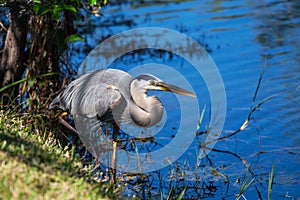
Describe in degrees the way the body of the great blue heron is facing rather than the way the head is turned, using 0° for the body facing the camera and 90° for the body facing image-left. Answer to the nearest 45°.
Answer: approximately 270°
